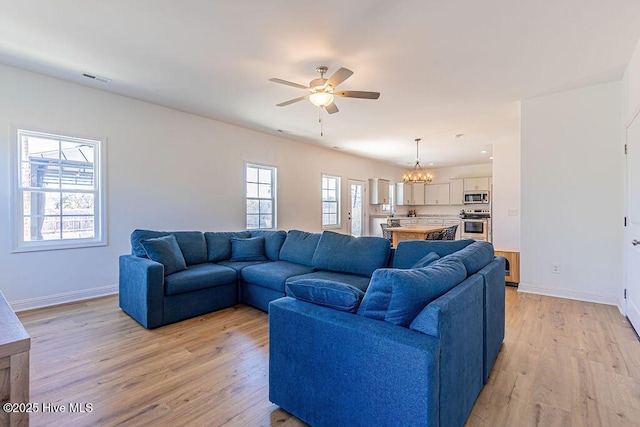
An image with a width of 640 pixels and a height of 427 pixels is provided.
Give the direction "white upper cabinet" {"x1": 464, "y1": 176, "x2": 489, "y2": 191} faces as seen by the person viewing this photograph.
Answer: facing the viewer

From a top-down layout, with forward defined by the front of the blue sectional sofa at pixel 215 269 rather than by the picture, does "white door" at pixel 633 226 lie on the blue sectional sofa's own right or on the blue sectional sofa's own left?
on the blue sectional sofa's own left

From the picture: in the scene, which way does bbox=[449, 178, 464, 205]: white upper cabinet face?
toward the camera

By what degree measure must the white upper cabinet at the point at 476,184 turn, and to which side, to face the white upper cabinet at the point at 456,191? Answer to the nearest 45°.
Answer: approximately 90° to its right

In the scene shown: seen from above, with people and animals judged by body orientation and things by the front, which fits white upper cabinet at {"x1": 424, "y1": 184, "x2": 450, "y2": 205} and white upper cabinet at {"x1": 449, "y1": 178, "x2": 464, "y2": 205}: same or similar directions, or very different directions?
same or similar directions

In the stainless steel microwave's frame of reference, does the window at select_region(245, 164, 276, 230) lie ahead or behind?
ahead

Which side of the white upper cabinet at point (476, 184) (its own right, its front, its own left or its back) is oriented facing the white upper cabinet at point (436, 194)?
right

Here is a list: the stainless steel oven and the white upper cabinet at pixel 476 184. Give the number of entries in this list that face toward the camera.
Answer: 2

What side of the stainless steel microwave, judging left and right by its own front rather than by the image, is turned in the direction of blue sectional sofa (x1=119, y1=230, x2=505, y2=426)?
front
